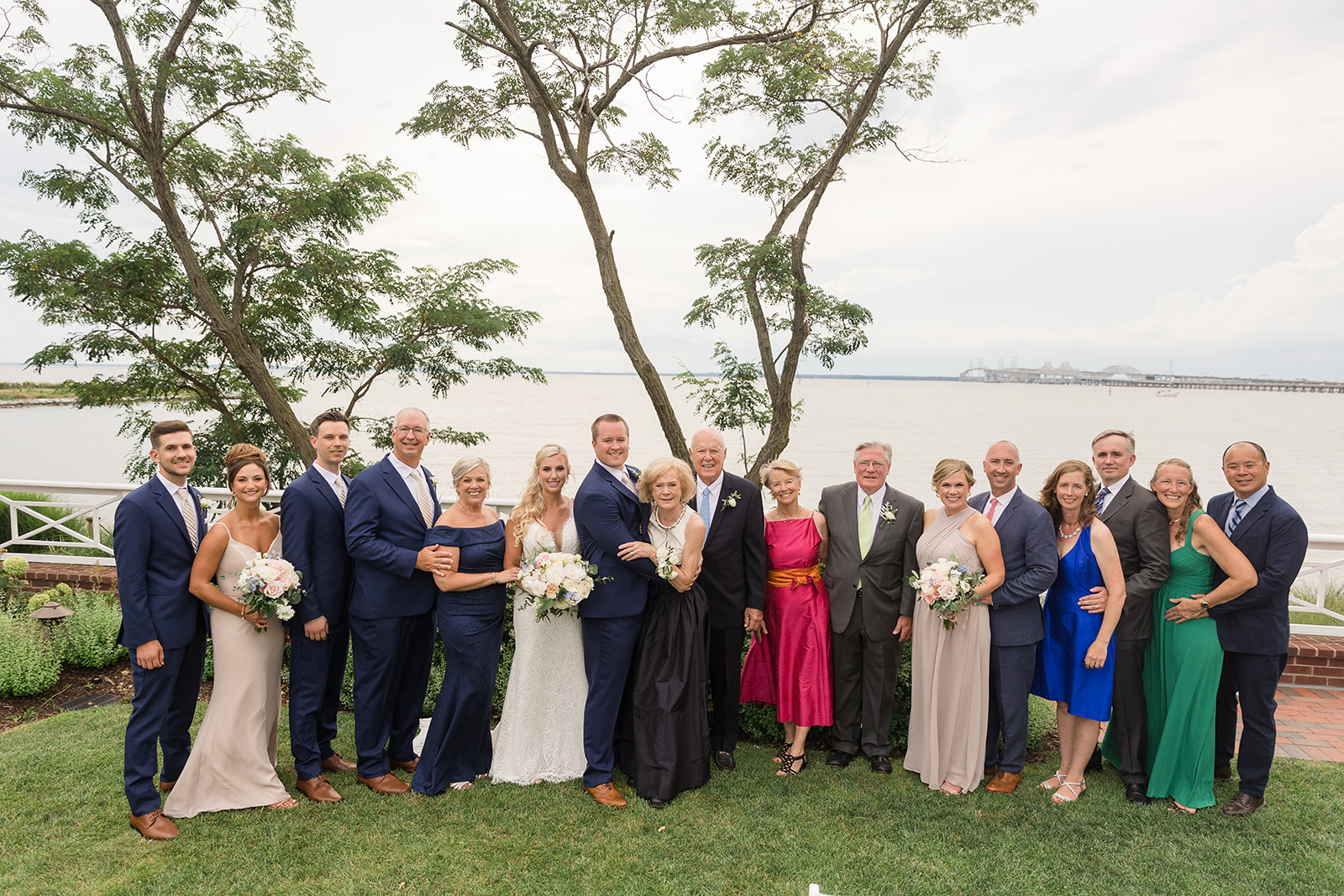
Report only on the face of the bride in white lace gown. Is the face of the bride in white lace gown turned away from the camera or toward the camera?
toward the camera

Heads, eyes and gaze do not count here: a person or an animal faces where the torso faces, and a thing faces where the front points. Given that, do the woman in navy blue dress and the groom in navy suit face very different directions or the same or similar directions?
same or similar directions

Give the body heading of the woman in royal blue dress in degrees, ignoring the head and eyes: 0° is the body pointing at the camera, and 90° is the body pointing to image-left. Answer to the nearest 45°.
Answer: approximately 45°

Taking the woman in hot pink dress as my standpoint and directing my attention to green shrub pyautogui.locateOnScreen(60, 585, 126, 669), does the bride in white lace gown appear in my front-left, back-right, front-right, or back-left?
front-left

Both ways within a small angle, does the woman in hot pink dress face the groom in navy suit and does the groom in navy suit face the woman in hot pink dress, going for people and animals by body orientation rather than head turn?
no

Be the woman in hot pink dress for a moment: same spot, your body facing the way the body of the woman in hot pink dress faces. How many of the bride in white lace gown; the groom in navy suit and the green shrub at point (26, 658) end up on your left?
0

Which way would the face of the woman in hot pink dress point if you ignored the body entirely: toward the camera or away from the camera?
toward the camera

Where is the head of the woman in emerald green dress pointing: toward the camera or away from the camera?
toward the camera

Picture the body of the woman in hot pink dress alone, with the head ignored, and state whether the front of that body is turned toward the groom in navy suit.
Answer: no

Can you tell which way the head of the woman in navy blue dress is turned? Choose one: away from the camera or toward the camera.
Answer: toward the camera

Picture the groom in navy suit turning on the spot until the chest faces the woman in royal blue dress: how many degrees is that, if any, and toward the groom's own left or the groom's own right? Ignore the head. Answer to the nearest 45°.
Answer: approximately 45° to the groom's own left

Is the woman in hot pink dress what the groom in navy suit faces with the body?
no

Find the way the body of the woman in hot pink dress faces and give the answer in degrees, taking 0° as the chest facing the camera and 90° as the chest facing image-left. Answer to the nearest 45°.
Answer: approximately 0°

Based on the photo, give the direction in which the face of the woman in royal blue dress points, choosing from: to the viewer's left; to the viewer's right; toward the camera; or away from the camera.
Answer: toward the camera
